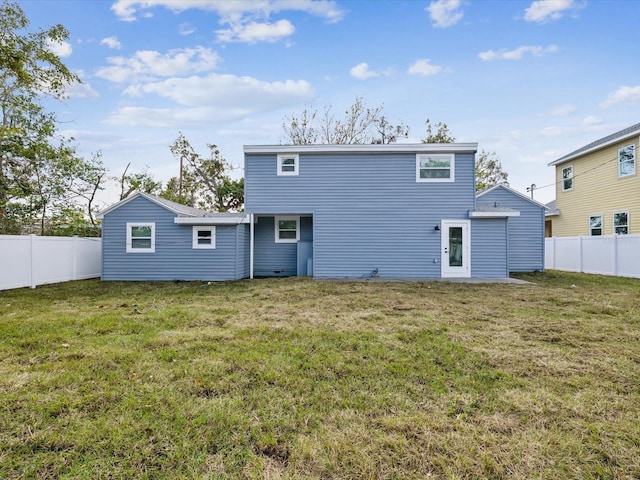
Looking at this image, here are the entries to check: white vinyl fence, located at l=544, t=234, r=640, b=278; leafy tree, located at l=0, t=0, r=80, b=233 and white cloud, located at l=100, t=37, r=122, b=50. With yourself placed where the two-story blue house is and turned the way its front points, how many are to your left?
2

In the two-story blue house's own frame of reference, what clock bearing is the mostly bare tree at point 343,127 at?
The mostly bare tree is roughly at 12 o'clock from the two-story blue house.

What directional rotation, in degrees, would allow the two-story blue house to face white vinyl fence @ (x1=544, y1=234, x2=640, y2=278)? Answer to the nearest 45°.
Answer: approximately 90° to its right

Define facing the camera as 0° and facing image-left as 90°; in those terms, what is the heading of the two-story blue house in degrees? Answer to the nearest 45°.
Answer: approximately 180°

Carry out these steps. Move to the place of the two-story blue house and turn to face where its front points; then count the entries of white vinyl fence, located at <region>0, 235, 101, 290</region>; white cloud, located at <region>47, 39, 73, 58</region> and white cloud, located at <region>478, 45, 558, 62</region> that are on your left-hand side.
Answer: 2

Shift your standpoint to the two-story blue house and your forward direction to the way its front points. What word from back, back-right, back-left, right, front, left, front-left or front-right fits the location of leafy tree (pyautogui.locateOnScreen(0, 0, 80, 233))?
left

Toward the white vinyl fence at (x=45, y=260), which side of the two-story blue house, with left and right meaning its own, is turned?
left

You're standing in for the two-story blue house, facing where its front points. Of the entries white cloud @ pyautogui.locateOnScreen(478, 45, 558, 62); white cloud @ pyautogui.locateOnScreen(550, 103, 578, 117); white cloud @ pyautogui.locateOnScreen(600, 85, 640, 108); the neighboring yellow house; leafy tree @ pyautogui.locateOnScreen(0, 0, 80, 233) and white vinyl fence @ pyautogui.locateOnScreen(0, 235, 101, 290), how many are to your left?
2

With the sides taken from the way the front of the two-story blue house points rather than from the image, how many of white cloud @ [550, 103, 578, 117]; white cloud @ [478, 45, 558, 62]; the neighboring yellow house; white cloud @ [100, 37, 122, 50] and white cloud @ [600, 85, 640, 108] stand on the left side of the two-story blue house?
1
